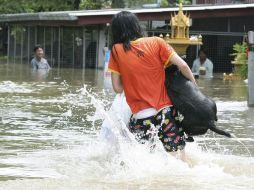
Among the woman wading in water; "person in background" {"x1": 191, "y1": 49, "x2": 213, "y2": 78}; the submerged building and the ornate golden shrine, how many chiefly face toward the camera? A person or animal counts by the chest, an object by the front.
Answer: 3

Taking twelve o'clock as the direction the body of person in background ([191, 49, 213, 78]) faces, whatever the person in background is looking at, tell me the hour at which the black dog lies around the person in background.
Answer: The black dog is roughly at 12 o'clock from the person in background.

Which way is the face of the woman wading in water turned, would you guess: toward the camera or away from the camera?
away from the camera

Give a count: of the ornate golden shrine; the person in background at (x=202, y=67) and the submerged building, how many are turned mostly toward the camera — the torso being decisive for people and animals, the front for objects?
3

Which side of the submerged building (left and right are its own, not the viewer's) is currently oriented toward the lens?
front

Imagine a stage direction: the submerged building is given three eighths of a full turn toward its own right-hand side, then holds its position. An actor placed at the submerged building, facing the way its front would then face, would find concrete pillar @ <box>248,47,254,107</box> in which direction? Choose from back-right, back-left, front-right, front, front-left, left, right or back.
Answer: back-left

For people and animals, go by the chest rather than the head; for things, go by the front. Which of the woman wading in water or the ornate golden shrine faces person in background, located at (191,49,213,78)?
the woman wading in water

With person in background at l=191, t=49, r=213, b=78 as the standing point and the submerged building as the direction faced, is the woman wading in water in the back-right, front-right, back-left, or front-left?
back-left

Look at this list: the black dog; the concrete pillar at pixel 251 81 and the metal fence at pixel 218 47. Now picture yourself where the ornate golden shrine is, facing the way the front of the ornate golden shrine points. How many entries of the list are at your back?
1

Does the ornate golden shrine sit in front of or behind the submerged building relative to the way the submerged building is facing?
in front

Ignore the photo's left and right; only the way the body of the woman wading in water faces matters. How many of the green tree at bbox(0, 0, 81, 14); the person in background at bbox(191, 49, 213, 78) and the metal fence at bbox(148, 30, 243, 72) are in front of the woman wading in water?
3

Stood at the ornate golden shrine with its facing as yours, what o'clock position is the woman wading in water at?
The woman wading in water is roughly at 12 o'clock from the ornate golden shrine.

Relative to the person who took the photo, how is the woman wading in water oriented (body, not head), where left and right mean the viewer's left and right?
facing away from the viewer
